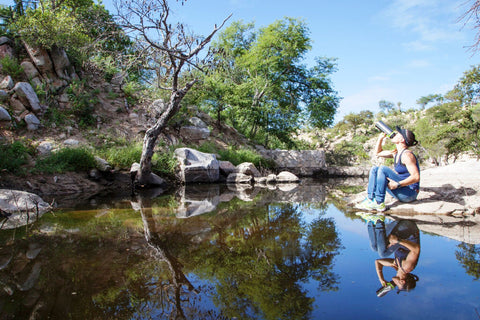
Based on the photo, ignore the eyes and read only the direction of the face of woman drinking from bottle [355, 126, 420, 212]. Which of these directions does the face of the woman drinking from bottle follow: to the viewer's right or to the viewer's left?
to the viewer's left

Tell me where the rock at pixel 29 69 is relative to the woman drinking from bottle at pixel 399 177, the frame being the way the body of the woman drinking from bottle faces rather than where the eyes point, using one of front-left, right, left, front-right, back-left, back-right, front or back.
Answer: front

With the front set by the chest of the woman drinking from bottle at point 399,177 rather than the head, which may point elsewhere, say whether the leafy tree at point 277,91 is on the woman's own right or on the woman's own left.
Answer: on the woman's own right

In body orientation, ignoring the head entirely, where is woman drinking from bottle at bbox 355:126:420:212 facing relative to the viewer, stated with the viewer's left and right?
facing to the left of the viewer

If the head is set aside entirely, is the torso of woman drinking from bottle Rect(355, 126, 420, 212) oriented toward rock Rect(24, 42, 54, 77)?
yes

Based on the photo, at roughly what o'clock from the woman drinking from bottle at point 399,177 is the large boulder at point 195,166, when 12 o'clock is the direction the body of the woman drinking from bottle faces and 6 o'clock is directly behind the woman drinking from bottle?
The large boulder is roughly at 1 o'clock from the woman drinking from bottle.

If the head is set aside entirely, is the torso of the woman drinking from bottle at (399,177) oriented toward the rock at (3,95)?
yes

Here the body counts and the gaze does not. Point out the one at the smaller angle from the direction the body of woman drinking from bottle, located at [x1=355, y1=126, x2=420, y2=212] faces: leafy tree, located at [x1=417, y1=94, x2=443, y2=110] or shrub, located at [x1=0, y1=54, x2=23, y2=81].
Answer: the shrub

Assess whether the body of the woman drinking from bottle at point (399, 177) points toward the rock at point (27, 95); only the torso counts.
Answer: yes

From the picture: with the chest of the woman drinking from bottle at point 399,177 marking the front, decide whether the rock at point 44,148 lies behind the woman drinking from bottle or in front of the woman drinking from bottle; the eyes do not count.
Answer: in front

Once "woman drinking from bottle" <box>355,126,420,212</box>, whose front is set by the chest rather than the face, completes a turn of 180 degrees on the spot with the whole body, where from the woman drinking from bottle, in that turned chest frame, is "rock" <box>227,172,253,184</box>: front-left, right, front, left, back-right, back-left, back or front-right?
back-left

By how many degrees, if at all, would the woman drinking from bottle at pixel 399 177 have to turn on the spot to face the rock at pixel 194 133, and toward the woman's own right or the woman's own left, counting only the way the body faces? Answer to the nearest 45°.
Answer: approximately 45° to the woman's own right

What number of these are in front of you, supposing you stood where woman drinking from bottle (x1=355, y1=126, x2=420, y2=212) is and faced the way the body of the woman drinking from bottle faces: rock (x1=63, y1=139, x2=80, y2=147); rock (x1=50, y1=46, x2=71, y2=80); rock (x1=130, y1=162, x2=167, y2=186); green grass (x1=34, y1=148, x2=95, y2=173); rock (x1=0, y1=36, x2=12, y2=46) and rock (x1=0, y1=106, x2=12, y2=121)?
6

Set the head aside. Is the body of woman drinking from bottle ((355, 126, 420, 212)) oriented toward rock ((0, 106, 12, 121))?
yes

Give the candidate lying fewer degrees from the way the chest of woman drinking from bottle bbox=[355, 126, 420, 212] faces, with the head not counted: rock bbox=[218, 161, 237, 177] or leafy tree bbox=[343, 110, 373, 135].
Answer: the rock

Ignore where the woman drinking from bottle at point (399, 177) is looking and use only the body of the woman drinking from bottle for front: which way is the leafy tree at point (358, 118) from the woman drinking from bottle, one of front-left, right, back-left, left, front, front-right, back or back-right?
right

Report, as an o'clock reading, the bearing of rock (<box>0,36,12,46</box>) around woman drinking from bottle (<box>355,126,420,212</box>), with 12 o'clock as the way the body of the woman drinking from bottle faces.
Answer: The rock is roughly at 12 o'clock from the woman drinking from bottle.
